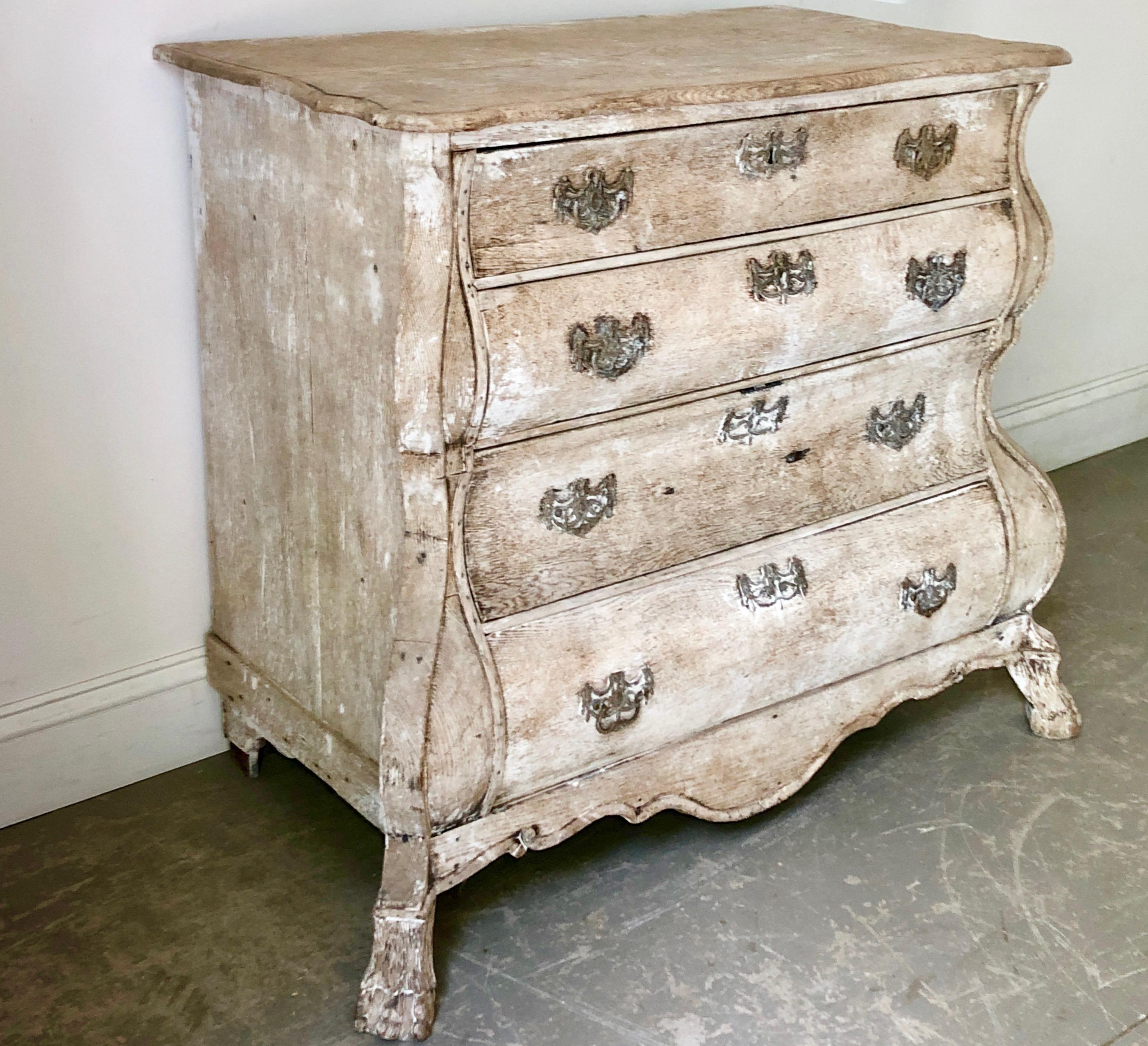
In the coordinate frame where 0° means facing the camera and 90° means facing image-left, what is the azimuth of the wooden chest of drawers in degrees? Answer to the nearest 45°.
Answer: approximately 315°
